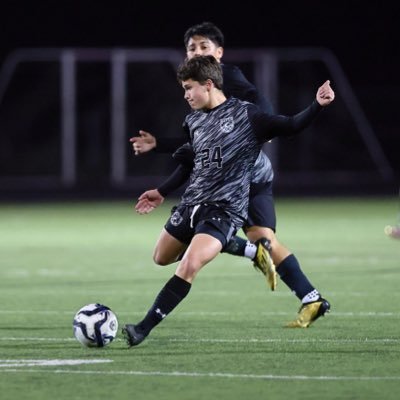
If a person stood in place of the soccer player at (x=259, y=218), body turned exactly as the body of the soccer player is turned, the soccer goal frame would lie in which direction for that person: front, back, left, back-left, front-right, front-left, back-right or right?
back-right

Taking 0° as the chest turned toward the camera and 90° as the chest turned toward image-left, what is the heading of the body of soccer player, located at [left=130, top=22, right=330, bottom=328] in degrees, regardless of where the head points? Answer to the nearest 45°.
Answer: approximately 45°

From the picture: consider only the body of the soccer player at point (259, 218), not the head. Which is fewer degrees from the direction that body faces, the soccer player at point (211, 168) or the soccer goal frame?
the soccer player

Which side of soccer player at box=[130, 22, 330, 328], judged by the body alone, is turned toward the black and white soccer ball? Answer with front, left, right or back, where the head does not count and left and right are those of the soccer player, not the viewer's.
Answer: front

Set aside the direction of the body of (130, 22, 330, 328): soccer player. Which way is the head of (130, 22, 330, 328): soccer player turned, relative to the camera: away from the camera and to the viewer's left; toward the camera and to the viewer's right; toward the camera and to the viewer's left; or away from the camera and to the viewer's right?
toward the camera and to the viewer's left

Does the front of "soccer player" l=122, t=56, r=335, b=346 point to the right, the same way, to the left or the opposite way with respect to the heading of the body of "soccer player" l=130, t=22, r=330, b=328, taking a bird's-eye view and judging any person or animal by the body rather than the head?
the same way

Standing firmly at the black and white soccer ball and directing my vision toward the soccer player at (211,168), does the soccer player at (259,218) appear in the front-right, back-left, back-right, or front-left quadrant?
front-left

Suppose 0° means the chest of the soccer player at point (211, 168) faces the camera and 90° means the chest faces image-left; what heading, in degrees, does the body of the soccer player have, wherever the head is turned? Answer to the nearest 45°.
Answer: approximately 45°

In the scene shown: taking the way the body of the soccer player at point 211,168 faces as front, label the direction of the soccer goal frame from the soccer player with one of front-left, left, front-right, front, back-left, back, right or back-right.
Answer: back-right

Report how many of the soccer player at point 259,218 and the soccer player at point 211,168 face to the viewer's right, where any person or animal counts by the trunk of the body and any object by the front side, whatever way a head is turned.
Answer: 0
